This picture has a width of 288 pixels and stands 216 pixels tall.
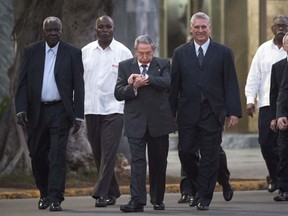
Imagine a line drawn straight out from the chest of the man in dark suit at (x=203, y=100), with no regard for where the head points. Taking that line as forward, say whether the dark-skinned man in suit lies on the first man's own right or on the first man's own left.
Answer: on the first man's own right

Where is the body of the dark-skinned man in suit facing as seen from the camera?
toward the camera

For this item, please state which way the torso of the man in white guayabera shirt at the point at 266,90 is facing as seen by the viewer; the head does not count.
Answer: toward the camera

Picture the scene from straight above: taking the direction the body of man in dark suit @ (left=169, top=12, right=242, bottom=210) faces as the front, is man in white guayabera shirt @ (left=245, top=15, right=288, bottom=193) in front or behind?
behind

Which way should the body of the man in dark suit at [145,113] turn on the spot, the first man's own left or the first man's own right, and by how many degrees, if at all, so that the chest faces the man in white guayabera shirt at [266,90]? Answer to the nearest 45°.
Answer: approximately 135° to the first man's own left
